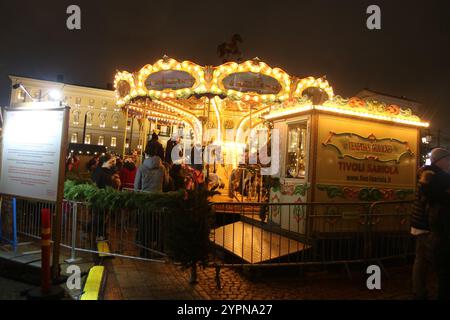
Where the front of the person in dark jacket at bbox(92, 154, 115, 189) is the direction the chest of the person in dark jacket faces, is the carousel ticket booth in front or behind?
in front

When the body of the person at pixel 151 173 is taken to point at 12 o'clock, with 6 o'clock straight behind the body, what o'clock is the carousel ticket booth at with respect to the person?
The carousel ticket booth is roughly at 3 o'clock from the person.

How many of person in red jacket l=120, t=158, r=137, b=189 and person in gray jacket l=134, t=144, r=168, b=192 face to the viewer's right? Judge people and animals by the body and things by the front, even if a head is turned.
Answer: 0

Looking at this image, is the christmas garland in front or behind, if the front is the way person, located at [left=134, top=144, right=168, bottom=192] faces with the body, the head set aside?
behind

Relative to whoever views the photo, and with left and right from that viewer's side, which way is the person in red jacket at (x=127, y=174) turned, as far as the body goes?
facing away from the viewer

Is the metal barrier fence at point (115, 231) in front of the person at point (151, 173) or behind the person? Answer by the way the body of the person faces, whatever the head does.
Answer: behind

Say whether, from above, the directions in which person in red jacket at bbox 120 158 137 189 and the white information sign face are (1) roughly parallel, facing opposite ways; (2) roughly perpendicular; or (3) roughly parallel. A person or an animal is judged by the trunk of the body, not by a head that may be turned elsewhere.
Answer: roughly parallel, facing opposite ways

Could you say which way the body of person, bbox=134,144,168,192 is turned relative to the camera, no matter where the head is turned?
away from the camera

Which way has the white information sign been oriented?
toward the camera
